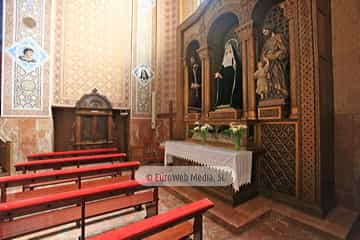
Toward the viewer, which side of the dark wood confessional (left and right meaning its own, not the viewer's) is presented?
front

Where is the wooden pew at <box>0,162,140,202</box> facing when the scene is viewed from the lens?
facing away from the viewer and to the left of the viewer

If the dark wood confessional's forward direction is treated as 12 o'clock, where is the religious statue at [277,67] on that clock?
The religious statue is roughly at 11 o'clock from the dark wood confessional.

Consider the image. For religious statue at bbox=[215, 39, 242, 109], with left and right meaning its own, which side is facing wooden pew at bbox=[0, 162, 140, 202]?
front

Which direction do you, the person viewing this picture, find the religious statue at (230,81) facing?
facing the viewer and to the left of the viewer

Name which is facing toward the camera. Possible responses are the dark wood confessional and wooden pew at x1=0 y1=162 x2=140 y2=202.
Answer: the dark wood confessional

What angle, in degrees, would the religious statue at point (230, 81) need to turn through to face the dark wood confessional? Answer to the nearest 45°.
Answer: approximately 45° to its right

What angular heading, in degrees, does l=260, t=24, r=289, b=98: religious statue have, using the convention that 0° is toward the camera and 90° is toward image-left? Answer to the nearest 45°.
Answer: approximately 45°

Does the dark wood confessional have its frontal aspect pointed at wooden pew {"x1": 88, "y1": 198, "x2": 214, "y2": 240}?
yes

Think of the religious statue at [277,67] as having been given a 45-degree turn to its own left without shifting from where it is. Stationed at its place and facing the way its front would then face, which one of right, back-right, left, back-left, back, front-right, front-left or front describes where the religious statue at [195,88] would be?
back-right

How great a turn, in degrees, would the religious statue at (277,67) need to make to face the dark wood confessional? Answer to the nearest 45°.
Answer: approximately 45° to its right

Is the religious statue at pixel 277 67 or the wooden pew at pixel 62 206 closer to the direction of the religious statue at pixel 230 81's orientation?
the wooden pew

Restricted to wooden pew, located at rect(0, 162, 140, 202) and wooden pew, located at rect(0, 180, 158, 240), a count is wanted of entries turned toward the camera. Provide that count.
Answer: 0

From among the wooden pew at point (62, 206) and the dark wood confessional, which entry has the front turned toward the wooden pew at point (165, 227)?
the dark wood confessional

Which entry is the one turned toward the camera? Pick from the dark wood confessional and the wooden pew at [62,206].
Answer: the dark wood confessional

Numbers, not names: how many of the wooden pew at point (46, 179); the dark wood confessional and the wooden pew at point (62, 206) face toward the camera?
1

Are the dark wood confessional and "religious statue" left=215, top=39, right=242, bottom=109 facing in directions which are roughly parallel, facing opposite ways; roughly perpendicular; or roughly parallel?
roughly perpendicular
